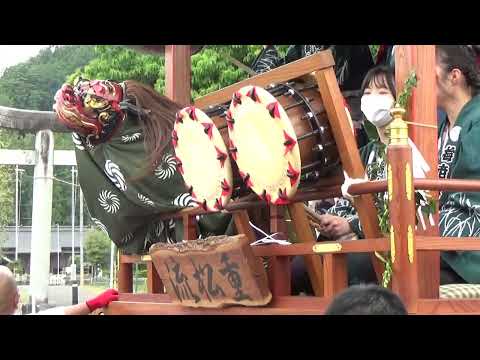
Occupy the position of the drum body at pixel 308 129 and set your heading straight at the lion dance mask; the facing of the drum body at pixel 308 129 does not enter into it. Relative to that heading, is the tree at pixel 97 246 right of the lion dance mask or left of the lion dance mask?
right

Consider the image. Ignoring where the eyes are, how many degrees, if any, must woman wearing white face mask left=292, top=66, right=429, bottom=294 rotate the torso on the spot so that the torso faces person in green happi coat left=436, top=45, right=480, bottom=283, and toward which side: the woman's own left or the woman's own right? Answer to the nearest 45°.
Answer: approximately 90° to the woman's own left

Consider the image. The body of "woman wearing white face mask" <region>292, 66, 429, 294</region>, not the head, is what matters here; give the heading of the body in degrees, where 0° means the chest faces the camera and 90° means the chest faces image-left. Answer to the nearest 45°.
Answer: approximately 45°

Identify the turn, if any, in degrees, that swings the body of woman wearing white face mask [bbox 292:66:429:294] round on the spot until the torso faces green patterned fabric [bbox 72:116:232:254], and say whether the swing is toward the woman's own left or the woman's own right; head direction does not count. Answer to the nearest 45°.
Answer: approximately 45° to the woman's own right

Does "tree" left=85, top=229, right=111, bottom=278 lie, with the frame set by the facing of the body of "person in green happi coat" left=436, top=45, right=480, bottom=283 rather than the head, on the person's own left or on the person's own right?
on the person's own right

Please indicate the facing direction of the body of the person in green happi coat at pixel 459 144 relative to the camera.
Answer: to the viewer's left

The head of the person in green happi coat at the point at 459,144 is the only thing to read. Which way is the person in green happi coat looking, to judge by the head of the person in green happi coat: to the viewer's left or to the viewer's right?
to the viewer's left
